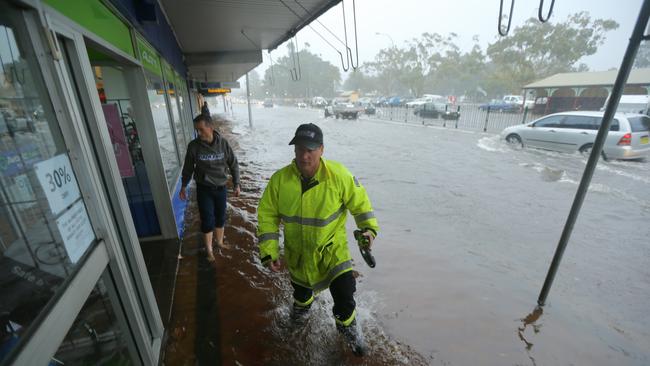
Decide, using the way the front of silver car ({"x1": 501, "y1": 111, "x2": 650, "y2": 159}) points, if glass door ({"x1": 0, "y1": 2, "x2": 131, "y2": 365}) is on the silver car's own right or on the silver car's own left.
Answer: on the silver car's own left

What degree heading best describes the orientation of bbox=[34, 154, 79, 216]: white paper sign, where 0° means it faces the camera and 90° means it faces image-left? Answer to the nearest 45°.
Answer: approximately 315°

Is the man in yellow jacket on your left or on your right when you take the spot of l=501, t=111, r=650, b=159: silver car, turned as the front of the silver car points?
on your left

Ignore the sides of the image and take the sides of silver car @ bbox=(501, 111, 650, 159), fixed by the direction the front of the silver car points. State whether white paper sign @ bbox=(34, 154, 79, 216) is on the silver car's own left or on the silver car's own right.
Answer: on the silver car's own left

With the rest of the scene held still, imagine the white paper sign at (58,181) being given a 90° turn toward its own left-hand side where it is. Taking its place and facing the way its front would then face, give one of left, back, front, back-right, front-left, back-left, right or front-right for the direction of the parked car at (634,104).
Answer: front-right

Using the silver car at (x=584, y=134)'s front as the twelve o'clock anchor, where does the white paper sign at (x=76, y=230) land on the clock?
The white paper sign is roughly at 8 o'clock from the silver car.

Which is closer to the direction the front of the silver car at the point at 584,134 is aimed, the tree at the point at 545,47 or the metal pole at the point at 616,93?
the tree

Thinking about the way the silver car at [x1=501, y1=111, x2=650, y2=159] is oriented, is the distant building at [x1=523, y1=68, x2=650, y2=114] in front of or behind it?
in front

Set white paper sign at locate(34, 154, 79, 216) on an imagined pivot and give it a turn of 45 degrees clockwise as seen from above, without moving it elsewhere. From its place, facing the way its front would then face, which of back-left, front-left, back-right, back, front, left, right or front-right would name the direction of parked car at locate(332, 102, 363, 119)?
back-left

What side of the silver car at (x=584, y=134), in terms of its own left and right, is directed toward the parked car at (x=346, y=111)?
front

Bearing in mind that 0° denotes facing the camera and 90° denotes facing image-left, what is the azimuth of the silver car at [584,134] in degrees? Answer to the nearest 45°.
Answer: approximately 135°

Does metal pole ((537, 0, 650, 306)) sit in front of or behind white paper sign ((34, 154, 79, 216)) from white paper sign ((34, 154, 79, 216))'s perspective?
in front
